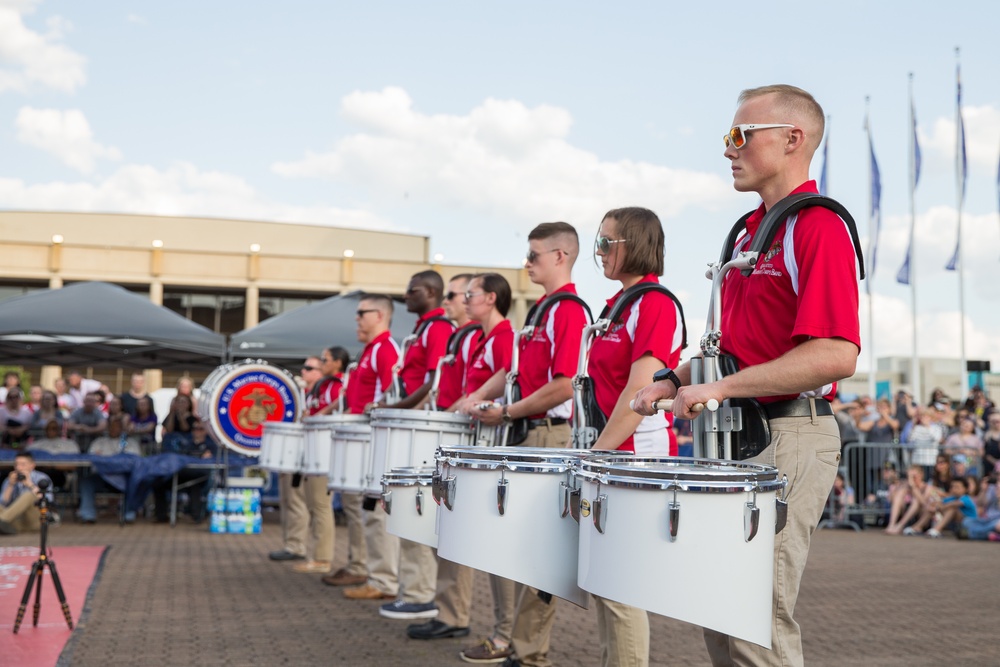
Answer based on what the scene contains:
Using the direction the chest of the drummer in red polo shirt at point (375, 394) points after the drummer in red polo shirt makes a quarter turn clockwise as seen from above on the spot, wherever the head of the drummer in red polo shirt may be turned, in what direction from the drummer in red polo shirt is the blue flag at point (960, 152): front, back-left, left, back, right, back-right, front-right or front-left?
front-right

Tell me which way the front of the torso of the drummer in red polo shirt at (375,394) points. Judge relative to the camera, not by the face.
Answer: to the viewer's left

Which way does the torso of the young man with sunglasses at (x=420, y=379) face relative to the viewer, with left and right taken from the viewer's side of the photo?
facing to the left of the viewer

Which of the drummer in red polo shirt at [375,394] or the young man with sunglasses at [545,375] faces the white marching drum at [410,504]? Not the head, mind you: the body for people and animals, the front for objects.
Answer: the young man with sunglasses

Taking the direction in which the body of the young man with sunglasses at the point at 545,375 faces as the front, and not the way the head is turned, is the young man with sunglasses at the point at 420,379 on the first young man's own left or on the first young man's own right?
on the first young man's own right

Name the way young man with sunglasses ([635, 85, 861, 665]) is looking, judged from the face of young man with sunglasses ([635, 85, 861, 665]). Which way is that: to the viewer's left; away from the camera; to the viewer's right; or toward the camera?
to the viewer's left

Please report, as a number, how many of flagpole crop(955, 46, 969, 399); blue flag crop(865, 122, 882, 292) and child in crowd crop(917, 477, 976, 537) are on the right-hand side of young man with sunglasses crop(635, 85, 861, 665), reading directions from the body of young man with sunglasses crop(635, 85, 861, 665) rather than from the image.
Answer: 3

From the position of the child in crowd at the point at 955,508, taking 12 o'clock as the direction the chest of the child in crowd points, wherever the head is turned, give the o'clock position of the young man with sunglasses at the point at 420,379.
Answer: The young man with sunglasses is roughly at 11 o'clock from the child in crowd.

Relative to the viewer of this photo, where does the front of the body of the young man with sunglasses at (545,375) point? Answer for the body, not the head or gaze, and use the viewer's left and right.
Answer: facing to the left of the viewer

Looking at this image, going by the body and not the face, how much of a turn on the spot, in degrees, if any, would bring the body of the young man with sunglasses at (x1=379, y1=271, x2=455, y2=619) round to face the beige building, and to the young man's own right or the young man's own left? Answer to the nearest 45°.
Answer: approximately 90° to the young man's own right

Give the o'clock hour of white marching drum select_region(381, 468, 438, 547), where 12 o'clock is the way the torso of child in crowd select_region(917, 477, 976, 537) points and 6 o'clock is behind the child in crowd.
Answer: The white marching drum is roughly at 11 o'clock from the child in crowd.

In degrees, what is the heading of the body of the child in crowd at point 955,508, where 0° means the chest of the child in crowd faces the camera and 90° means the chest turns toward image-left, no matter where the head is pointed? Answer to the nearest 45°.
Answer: approximately 45°
